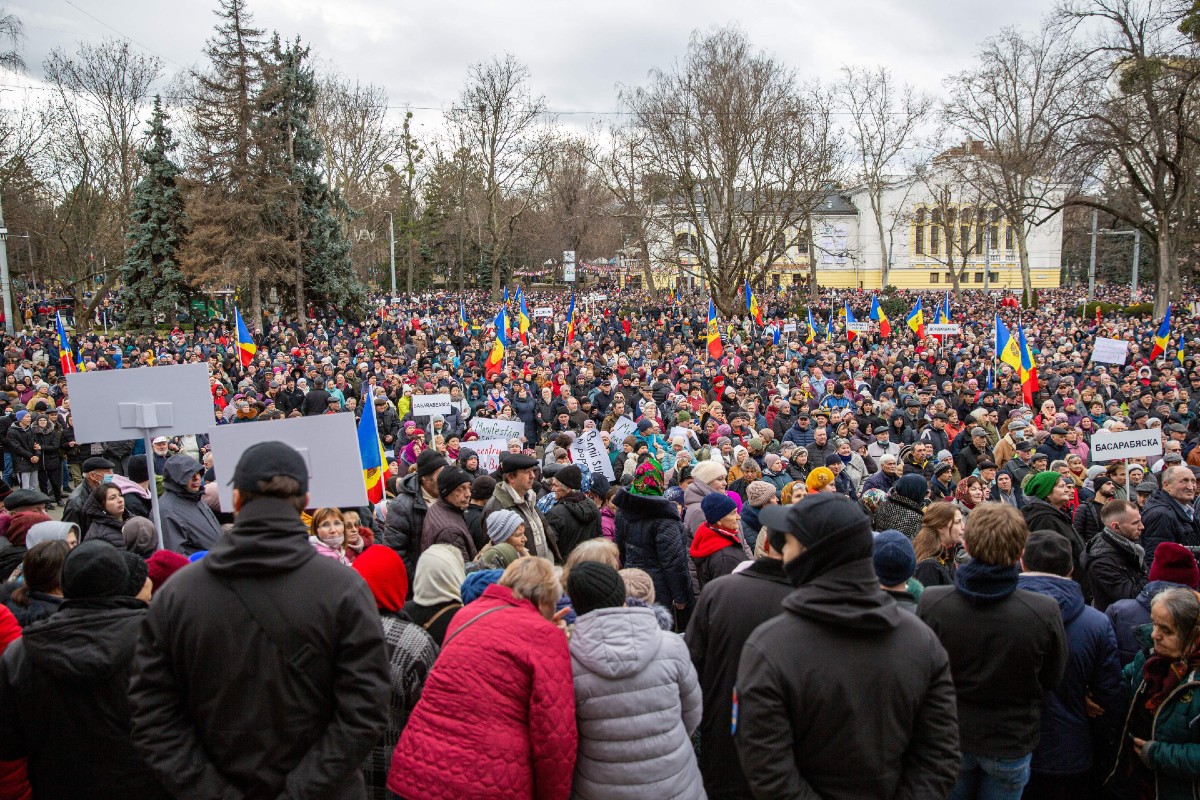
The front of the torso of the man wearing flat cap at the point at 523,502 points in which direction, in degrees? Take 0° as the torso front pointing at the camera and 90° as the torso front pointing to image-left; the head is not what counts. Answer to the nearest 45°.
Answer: approximately 315°

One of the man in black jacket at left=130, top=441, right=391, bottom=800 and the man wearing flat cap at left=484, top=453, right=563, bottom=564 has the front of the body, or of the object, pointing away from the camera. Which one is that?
the man in black jacket

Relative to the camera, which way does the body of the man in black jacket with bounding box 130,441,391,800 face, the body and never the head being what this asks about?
away from the camera

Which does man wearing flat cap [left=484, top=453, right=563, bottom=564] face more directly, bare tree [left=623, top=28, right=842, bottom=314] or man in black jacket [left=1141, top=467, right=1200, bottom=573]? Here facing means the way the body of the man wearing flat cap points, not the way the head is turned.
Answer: the man in black jacket

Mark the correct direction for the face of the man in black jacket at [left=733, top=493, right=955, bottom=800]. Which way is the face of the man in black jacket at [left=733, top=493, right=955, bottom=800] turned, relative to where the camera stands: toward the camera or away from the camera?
away from the camera

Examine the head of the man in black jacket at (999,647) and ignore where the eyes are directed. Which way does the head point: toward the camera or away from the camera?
away from the camera

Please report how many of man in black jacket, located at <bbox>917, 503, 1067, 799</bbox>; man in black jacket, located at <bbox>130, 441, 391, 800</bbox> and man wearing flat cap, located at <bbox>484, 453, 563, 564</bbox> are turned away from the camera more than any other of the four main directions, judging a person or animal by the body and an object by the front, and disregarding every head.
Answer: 2

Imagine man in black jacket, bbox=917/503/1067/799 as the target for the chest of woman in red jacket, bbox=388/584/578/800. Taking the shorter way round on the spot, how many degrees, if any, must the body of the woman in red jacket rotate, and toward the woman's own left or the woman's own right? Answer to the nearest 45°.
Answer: approximately 45° to the woman's own right

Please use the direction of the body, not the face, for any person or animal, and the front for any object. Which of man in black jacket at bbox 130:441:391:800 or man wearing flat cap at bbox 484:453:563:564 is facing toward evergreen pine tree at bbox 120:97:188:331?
the man in black jacket

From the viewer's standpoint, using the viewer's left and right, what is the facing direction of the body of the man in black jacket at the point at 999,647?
facing away from the viewer

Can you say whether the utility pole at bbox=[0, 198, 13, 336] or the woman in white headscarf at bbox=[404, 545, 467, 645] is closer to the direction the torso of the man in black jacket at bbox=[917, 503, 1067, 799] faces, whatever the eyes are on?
the utility pole

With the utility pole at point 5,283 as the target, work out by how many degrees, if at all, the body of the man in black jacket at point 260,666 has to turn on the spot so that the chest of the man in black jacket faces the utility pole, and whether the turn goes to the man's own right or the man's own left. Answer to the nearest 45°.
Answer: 0° — they already face it

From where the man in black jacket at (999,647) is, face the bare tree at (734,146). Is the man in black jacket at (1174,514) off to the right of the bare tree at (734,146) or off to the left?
right

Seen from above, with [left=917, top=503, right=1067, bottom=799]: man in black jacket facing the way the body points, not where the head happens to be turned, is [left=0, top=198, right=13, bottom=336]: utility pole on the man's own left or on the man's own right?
on the man's own left

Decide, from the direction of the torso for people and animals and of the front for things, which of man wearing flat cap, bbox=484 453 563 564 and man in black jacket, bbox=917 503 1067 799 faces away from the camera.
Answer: the man in black jacket

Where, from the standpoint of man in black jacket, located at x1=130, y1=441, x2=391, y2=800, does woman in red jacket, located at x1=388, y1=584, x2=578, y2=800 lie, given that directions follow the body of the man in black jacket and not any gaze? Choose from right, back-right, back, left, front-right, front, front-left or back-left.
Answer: right

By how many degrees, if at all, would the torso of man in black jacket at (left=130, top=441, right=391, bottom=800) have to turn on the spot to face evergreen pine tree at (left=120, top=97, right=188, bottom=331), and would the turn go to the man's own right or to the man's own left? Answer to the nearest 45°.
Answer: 0° — they already face it

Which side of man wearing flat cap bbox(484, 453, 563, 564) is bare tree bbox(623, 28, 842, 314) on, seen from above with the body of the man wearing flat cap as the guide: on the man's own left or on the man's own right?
on the man's own left
